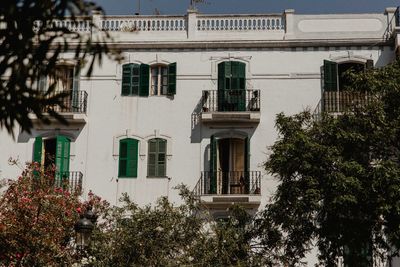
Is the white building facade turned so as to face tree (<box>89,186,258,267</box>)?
yes

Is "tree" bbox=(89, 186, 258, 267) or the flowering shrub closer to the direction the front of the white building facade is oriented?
the tree

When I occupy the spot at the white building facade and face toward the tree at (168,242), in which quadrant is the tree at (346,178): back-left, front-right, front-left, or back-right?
front-left

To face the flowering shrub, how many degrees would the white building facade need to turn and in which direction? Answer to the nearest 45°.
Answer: approximately 45° to its right

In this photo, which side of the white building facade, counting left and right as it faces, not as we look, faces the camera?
front
